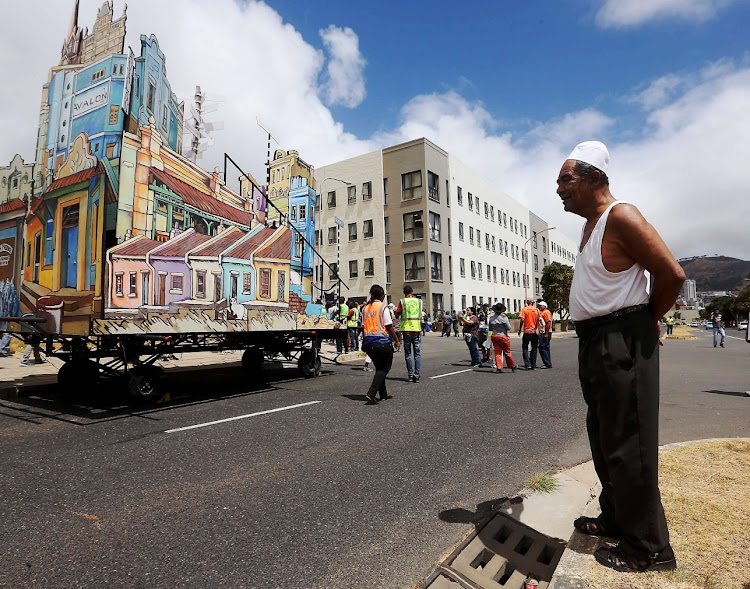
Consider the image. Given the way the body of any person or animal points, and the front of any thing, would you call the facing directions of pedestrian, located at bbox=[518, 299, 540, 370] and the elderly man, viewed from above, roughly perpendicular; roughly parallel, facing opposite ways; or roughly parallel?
roughly perpendicular

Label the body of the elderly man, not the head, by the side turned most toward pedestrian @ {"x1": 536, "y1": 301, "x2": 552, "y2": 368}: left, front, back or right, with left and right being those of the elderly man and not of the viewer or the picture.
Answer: right

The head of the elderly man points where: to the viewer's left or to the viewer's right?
to the viewer's left

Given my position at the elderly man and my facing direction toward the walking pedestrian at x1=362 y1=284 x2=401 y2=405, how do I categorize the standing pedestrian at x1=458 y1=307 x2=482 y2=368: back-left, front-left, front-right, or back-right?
front-right

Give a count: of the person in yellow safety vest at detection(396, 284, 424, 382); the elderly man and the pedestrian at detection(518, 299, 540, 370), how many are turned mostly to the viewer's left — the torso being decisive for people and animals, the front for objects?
1

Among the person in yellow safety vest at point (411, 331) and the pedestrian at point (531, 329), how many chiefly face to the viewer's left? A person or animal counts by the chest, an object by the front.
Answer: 0

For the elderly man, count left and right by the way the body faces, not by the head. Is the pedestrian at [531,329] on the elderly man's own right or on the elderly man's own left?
on the elderly man's own right

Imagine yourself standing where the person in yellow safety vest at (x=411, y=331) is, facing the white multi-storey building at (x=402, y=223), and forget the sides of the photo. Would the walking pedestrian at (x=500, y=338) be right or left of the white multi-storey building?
right

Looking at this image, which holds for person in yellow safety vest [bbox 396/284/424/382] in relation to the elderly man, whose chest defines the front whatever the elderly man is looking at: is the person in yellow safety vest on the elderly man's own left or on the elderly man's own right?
on the elderly man's own right

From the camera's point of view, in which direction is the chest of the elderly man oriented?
to the viewer's left
